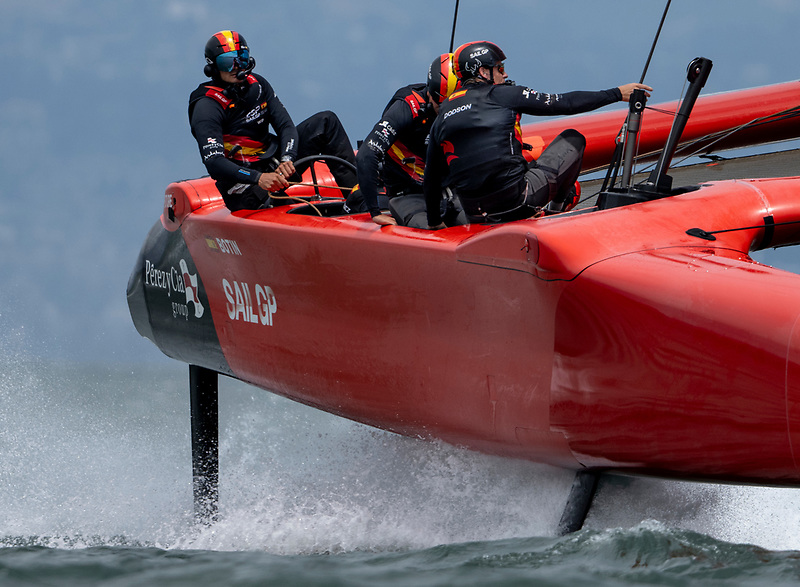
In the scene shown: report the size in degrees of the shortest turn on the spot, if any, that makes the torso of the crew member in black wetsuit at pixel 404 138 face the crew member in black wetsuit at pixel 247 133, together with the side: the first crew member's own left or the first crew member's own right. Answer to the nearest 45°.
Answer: approximately 180°

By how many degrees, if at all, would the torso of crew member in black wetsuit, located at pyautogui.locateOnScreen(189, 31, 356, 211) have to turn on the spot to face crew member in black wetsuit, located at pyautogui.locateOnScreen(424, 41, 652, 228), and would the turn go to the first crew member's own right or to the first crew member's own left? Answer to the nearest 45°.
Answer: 0° — they already face them

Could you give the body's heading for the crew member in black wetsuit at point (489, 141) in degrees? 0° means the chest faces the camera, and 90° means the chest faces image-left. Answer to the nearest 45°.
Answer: approximately 225°

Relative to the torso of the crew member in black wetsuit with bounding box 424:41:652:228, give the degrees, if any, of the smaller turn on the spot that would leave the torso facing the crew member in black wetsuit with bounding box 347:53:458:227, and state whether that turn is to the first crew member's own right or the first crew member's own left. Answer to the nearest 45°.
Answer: approximately 90° to the first crew member's own left

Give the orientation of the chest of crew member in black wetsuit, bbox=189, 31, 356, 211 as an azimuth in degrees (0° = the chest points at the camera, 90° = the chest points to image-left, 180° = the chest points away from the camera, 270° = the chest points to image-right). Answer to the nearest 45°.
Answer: approximately 315°
